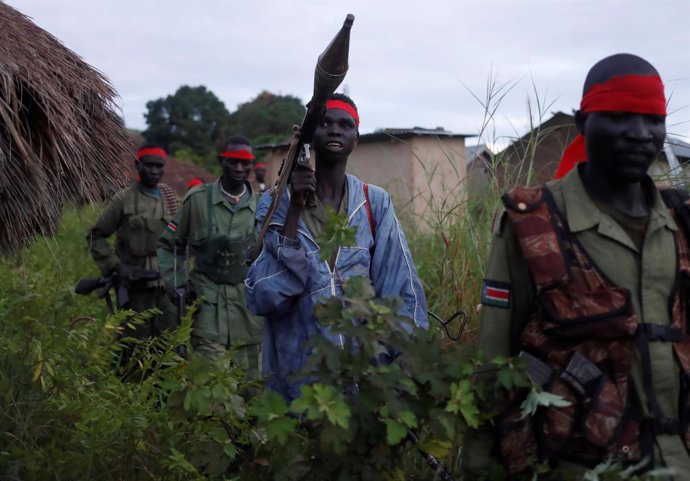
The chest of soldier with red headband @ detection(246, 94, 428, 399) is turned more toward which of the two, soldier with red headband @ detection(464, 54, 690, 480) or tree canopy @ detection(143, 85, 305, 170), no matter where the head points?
the soldier with red headband

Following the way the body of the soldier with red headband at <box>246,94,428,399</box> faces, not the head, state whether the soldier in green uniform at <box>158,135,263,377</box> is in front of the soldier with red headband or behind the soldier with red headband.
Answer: behind

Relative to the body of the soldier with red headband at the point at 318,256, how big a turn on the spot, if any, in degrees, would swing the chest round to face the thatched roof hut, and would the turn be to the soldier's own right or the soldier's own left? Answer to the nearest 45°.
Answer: approximately 90° to the soldier's own right

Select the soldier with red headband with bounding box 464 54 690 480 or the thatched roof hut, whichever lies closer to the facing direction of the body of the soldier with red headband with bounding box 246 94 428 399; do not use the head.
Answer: the soldier with red headband

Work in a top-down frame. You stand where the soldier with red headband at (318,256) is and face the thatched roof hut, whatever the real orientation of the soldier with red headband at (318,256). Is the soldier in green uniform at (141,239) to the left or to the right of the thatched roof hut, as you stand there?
right

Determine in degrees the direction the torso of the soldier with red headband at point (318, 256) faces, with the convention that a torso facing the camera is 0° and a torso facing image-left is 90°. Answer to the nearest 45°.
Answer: approximately 0°

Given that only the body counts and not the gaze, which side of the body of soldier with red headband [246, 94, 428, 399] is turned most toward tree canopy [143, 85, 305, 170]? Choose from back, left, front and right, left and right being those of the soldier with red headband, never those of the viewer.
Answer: back

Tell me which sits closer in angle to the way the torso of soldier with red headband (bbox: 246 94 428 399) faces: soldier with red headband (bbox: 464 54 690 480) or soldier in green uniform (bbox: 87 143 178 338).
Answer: the soldier with red headband
